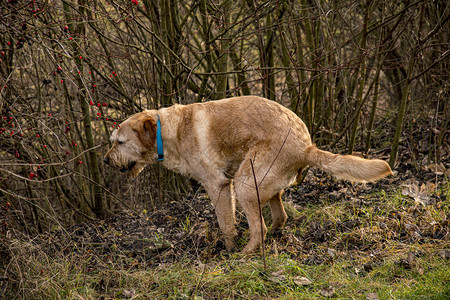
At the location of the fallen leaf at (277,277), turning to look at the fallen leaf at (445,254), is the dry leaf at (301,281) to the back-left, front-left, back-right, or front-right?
front-right

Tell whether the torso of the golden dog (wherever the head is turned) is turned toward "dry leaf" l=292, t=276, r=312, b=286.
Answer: no

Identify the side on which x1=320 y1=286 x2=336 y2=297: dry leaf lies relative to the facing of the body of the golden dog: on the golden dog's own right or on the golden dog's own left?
on the golden dog's own left

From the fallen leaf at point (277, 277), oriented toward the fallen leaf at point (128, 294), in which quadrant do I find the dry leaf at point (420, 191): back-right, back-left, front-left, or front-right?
back-right

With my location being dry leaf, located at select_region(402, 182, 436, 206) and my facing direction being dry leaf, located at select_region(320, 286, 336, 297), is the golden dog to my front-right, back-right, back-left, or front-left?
front-right

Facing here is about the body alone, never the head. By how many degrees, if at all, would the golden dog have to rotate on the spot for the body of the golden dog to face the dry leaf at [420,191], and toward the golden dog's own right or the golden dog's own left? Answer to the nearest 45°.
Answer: approximately 180°

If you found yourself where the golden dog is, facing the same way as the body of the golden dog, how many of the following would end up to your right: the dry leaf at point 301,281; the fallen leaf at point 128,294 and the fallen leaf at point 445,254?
0

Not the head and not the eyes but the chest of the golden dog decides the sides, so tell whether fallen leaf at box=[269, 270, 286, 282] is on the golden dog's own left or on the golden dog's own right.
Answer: on the golden dog's own left

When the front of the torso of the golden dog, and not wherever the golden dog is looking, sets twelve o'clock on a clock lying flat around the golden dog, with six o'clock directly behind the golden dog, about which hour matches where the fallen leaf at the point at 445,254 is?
The fallen leaf is roughly at 7 o'clock from the golden dog.

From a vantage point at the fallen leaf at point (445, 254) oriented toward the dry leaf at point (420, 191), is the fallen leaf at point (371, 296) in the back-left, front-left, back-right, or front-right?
back-left

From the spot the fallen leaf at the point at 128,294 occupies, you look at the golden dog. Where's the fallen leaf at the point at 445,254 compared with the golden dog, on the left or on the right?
right

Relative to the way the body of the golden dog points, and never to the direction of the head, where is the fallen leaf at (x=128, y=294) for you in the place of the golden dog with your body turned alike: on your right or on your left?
on your left

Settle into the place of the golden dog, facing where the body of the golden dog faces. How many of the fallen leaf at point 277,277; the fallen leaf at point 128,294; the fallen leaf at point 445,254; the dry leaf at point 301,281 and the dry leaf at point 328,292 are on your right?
0

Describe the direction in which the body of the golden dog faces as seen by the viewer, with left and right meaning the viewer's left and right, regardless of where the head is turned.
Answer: facing to the left of the viewer

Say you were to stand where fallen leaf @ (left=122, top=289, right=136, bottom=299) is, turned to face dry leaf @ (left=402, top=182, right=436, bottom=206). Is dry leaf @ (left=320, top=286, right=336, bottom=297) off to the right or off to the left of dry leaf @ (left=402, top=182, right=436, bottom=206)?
right

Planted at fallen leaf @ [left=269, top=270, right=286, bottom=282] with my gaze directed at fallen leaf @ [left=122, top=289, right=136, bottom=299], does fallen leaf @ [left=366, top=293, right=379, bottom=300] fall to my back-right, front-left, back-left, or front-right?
back-left
